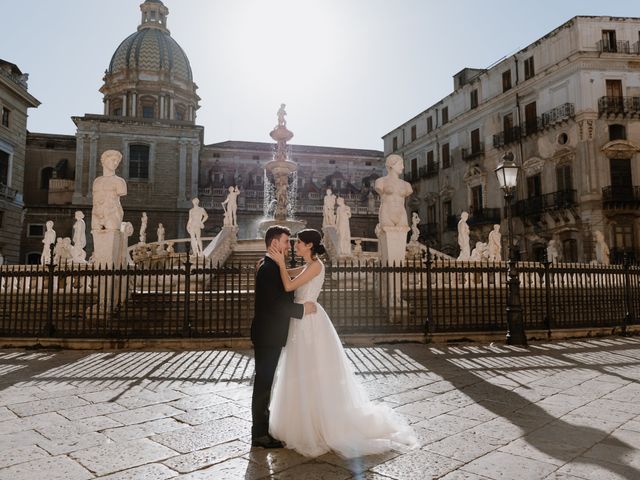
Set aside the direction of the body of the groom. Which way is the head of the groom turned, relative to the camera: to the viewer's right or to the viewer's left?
to the viewer's right

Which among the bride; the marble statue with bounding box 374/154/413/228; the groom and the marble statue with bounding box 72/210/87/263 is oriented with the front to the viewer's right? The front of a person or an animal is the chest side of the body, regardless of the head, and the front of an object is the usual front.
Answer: the groom

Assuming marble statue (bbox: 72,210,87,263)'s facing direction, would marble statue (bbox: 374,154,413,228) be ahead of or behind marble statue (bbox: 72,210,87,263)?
ahead

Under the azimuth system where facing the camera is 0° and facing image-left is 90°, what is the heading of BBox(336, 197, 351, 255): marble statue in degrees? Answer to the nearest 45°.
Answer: approximately 45°

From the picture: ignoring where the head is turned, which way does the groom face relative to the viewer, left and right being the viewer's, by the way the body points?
facing to the right of the viewer

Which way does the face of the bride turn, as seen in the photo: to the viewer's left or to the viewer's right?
to the viewer's left

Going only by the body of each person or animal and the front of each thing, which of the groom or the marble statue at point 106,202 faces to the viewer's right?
the groom

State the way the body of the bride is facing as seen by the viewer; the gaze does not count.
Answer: to the viewer's left

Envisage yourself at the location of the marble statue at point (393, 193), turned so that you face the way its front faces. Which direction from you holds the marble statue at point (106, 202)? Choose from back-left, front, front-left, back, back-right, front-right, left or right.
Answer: right

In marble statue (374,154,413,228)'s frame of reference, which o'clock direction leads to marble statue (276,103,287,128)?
marble statue (276,103,287,128) is roughly at 5 o'clock from marble statue (374,154,413,228).

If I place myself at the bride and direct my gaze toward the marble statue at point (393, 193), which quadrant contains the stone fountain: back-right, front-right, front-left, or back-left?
front-left

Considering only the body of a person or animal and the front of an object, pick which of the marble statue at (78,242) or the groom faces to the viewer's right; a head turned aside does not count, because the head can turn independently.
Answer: the groom

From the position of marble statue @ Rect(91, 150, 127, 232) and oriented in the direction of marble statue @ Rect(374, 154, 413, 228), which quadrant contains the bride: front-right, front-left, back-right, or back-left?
front-right

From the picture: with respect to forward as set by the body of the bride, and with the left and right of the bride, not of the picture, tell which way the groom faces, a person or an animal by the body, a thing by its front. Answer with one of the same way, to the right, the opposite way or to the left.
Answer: the opposite way

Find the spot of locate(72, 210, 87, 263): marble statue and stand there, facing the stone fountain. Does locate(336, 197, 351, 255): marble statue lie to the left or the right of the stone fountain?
right

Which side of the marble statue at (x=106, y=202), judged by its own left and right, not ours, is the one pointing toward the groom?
front

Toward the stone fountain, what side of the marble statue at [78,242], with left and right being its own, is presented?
left
